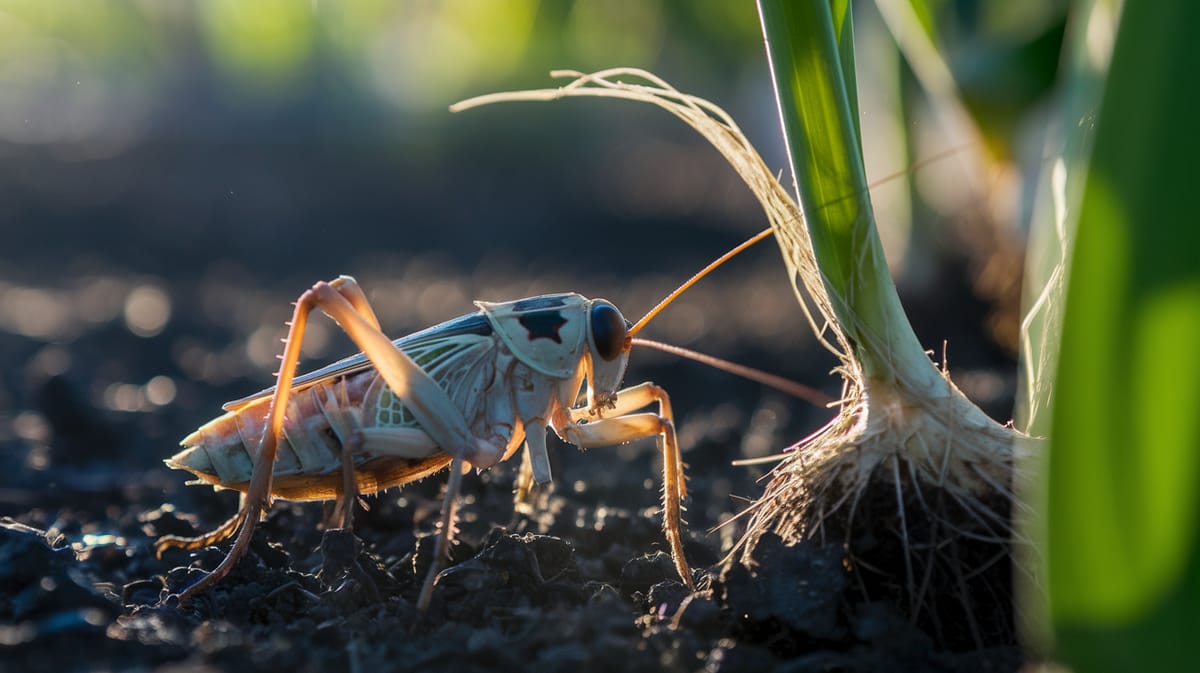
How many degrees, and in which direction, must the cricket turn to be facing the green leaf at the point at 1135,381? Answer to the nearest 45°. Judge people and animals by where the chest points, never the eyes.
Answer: approximately 45° to its right

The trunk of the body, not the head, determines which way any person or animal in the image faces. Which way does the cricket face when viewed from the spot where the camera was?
facing to the right of the viewer
